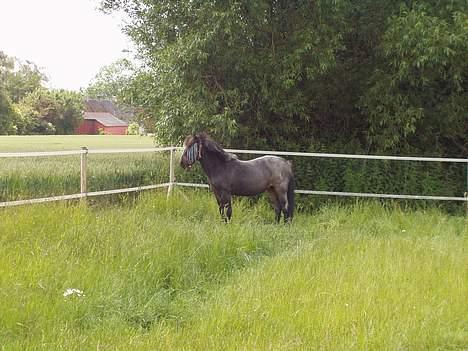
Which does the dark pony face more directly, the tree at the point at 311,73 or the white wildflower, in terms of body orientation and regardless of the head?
the white wildflower

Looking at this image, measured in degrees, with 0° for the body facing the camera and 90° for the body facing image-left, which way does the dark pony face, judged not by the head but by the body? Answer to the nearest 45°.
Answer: approximately 90°

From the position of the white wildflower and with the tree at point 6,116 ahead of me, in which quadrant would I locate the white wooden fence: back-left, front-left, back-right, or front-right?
front-right

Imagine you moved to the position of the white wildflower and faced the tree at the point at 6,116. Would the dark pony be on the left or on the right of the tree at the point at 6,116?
right

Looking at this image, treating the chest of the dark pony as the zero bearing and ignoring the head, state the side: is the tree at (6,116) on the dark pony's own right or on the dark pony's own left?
on the dark pony's own right

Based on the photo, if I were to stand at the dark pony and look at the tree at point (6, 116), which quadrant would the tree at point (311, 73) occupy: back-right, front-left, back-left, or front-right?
front-right

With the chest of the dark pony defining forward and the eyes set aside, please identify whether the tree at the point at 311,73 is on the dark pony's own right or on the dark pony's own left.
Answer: on the dark pony's own right

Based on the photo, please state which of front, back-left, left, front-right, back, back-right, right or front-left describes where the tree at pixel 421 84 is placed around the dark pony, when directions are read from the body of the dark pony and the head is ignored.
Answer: back-right

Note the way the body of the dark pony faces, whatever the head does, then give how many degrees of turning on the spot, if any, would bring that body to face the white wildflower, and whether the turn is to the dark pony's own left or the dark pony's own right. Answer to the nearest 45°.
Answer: approximately 90° to the dark pony's own left
